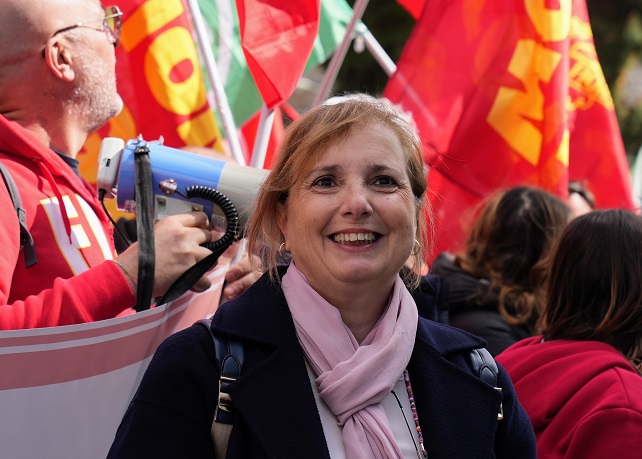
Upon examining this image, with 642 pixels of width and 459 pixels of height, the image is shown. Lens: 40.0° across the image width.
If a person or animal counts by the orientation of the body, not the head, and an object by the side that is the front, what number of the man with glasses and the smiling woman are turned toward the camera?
1

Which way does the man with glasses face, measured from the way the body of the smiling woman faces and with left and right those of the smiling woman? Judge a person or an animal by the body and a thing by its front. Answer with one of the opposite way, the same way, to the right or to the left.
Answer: to the left

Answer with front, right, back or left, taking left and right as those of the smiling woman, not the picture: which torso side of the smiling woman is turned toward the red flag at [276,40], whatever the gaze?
back

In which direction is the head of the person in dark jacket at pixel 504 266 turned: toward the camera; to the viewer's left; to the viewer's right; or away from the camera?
away from the camera

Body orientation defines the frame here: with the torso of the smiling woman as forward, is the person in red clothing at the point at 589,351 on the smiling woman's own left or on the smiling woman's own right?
on the smiling woman's own left

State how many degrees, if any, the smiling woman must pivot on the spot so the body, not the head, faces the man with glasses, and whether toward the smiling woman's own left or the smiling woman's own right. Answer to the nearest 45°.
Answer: approximately 135° to the smiling woman's own right

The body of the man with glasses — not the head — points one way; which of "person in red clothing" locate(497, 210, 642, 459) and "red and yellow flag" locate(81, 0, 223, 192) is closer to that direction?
the person in red clothing

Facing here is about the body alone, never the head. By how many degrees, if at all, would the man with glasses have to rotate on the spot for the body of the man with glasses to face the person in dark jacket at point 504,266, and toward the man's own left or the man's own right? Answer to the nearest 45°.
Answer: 0° — they already face them

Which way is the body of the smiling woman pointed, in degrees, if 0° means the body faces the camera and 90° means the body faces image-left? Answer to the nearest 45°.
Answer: approximately 0°

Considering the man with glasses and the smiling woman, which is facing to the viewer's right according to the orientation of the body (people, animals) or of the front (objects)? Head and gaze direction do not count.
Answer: the man with glasses

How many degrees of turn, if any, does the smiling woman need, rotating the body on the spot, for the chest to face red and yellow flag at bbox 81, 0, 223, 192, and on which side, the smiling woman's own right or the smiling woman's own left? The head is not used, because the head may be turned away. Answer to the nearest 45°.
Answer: approximately 180°

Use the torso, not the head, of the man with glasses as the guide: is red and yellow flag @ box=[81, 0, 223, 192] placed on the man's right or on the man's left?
on the man's left

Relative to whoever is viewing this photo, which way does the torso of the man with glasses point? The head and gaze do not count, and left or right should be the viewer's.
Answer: facing to the right of the viewer

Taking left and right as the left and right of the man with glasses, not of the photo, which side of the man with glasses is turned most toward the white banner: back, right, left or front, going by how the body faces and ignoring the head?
right
